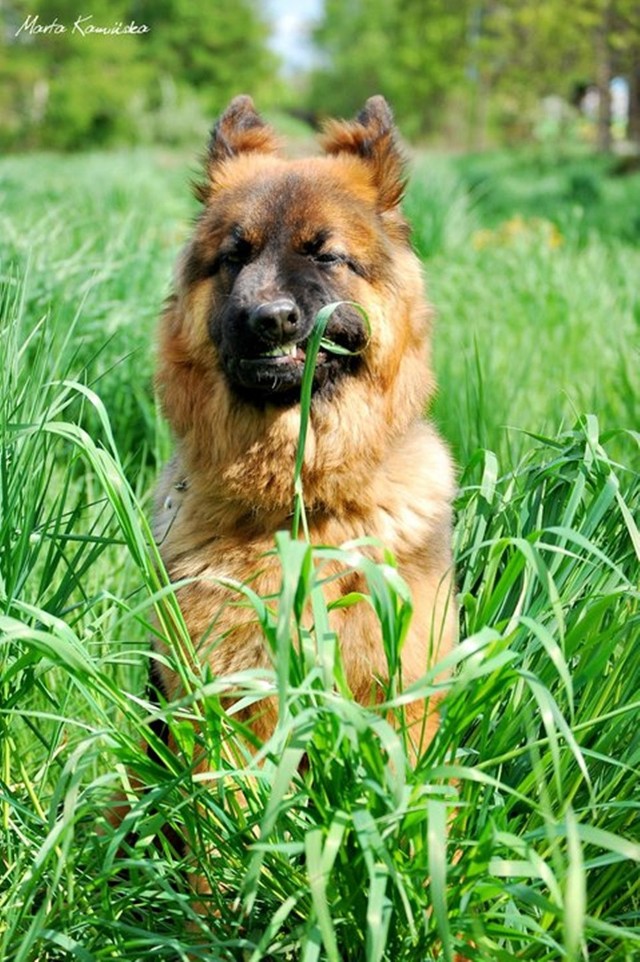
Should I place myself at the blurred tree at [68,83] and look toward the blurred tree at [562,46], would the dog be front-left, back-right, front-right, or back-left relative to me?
front-right

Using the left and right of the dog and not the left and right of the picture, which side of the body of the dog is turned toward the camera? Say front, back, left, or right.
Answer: front

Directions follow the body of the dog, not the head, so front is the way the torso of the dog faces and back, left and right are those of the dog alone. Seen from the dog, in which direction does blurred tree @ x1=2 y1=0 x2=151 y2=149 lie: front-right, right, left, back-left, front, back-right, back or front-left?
back

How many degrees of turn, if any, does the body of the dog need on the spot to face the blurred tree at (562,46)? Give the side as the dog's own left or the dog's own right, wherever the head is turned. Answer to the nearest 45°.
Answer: approximately 180°

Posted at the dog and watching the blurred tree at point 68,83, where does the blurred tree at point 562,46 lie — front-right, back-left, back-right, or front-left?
front-right
